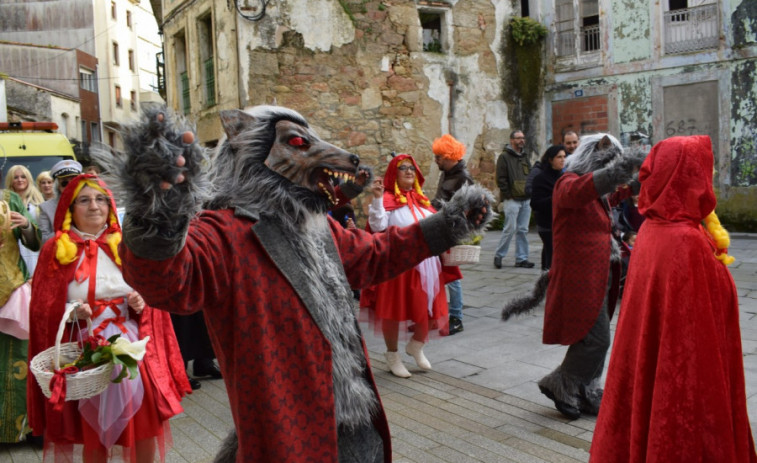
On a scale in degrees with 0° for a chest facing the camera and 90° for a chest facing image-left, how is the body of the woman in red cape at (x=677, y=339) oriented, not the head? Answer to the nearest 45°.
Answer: approximately 225°

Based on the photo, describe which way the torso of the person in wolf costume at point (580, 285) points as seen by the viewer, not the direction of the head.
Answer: to the viewer's right

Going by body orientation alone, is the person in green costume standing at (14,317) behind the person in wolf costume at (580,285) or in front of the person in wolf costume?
behind

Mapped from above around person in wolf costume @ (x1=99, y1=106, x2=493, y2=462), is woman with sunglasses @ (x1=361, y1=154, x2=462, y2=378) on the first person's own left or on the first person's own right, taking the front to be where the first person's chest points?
on the first person's own left

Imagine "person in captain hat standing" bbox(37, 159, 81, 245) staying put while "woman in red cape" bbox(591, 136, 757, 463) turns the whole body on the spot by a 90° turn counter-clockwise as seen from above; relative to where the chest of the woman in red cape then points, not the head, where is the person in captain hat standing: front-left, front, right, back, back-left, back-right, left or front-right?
front-left

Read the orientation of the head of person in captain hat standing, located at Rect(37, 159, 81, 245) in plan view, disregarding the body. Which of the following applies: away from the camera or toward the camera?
toward the camera

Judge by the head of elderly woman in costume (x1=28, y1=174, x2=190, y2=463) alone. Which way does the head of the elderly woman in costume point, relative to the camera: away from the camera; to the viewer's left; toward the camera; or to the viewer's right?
toward the camera

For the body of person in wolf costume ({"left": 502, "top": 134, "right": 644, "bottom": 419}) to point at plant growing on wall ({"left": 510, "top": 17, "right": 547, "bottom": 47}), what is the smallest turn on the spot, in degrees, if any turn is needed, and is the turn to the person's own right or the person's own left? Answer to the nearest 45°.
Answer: approximately 90° to the person's own left

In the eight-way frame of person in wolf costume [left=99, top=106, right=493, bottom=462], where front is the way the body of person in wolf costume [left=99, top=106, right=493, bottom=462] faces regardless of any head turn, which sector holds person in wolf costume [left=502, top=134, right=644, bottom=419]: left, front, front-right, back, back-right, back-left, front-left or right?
left

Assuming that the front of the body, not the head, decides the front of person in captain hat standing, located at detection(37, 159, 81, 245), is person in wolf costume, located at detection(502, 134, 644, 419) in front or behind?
in front

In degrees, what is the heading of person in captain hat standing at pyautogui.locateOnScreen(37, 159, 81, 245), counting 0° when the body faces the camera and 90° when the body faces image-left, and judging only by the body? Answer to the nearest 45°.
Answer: approximately 315°

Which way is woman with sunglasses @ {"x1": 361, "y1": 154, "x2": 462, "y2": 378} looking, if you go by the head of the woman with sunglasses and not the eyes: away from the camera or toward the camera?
toward the camera

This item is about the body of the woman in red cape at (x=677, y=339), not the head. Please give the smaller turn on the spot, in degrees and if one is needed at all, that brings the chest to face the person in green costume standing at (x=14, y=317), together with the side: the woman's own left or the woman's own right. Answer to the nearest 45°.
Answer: approximately 135° to the woman's own left

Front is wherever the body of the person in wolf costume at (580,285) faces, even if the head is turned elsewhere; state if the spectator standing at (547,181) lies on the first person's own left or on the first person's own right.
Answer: on the first person's own left

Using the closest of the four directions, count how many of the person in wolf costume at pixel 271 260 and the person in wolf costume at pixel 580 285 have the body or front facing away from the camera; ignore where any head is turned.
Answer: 0

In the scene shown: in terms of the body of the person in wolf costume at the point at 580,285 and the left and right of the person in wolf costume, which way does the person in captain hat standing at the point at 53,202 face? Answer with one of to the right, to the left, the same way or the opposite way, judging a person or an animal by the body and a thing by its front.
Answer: the same way

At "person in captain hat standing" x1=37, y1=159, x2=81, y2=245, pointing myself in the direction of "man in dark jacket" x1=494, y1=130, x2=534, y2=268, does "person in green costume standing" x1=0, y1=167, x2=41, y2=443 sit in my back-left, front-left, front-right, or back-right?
back-right
